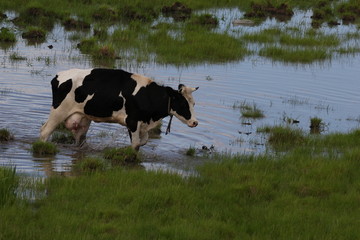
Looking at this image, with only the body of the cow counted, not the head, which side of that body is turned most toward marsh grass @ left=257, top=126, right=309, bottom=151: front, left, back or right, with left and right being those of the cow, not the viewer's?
front

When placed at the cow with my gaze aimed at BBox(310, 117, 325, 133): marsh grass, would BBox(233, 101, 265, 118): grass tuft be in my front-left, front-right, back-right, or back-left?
front-left

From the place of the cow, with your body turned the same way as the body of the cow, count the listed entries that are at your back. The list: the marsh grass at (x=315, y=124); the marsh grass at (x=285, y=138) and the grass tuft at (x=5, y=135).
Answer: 1

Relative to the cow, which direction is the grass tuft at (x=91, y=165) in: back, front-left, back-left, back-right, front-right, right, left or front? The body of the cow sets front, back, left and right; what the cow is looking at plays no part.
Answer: right

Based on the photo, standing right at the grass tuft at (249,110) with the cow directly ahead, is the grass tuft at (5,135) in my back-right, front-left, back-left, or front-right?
front-right

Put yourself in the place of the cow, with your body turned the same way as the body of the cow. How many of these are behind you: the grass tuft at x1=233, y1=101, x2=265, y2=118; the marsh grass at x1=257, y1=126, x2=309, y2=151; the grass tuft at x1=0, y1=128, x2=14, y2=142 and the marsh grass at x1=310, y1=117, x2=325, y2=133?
1

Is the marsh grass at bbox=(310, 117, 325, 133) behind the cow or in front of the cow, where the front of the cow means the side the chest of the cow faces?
in front

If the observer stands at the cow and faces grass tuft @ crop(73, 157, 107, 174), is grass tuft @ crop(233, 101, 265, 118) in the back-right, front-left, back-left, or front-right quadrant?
back-left

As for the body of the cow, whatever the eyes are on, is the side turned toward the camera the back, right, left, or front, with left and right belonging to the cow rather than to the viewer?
right

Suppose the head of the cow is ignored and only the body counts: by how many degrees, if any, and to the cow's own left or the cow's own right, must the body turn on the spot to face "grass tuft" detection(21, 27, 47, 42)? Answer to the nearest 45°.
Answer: approximately 90° to the cow's own left

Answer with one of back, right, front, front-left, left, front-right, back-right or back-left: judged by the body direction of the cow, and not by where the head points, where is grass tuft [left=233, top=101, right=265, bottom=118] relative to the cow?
front-left

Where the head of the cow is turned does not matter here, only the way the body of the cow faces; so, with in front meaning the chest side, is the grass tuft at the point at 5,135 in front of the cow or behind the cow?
behind

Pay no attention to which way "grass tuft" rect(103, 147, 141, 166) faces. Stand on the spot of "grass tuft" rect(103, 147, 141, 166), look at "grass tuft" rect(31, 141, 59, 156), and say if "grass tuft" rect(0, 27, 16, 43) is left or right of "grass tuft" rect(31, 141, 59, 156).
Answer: right
